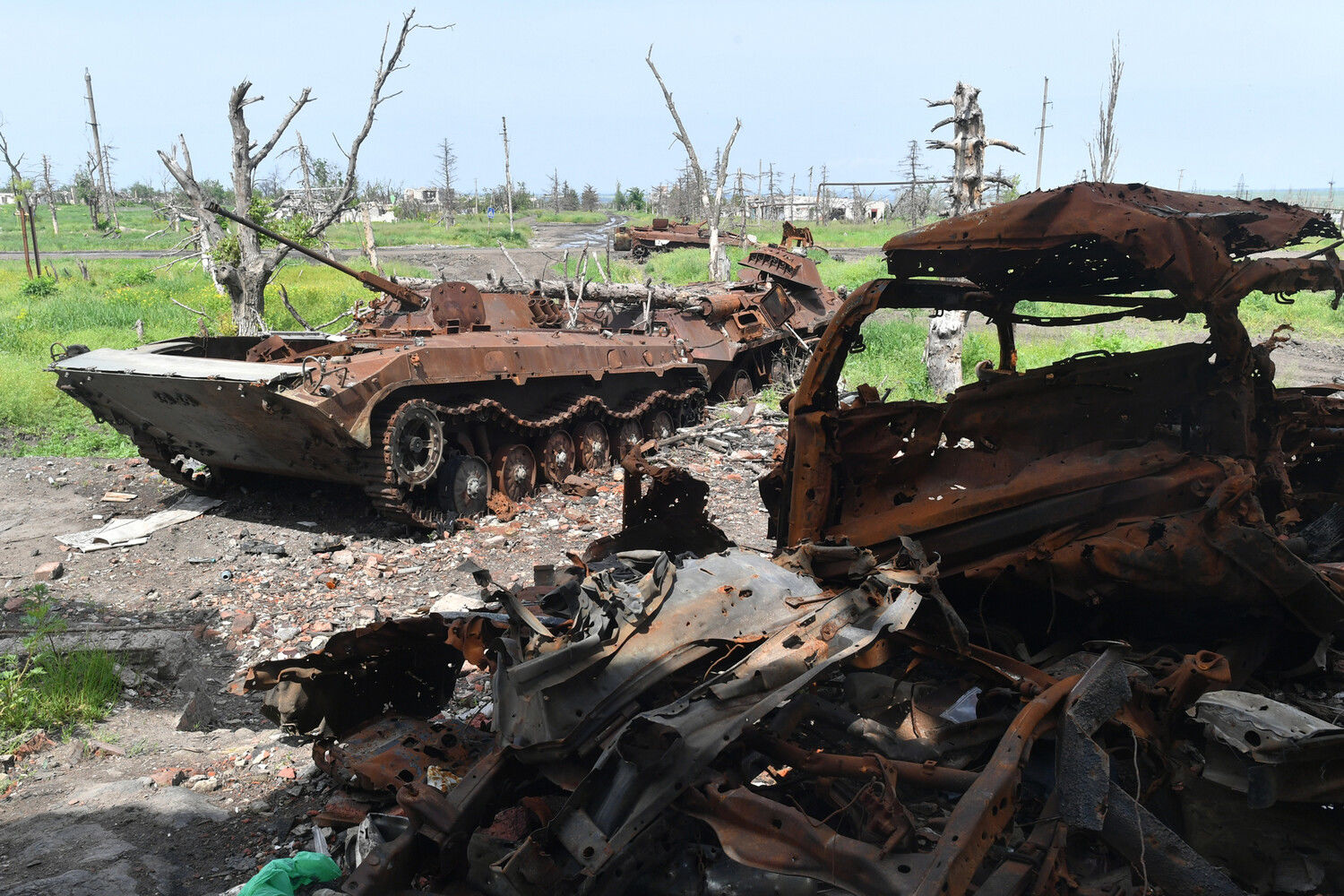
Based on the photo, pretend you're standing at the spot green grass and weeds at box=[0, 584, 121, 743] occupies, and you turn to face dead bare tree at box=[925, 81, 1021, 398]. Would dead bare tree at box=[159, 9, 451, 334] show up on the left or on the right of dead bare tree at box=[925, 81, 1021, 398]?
left

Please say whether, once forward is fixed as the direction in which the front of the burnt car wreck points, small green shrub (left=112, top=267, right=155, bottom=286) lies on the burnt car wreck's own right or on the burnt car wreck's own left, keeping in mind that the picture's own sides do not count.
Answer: on the burnt car wreck's own right

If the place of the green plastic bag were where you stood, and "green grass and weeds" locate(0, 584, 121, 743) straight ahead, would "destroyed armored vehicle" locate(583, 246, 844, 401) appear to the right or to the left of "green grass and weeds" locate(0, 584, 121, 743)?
right

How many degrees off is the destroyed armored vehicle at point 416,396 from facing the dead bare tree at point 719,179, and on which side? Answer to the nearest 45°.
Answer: approximately 180°

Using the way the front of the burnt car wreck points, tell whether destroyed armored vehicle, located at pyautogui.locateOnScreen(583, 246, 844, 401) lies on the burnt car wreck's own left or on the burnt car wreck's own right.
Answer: on the burnt car wreck's own right

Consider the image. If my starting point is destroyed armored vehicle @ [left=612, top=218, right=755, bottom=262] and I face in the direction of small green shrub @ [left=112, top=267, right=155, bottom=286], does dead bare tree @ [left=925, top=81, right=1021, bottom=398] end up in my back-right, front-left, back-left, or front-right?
front-left

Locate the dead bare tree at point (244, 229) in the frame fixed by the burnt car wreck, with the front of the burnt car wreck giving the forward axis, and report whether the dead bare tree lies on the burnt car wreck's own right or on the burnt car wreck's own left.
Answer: on the burnt car wreck's own right

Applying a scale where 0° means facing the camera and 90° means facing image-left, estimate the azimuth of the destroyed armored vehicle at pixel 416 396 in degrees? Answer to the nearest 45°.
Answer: approximately 45°

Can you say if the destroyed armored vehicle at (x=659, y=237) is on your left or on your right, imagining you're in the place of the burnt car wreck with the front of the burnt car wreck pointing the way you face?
on your right

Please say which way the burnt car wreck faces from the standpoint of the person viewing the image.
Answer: facing to the left of the viewer

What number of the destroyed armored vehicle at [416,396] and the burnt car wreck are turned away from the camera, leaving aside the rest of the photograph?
0

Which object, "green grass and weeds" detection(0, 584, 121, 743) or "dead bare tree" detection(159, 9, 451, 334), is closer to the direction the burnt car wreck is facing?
the green grass and weeds
